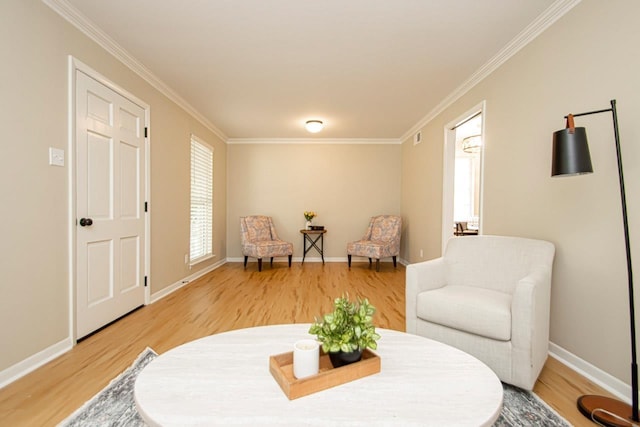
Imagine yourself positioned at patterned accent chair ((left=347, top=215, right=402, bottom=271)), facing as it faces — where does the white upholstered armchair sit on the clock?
The white upholstered armchair is roughly at 10 o'clock from the patterned accent chair.

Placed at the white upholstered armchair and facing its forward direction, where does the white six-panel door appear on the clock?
The white six-panel door is roughly at 1 o'clock from the white upholstered armchair.

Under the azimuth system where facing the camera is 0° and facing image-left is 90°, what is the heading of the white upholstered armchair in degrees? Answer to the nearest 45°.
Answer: approximately 45°

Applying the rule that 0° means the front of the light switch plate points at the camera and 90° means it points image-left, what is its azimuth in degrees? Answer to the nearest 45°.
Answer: approximately 315°

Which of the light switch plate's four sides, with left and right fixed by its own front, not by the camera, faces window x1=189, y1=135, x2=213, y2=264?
left

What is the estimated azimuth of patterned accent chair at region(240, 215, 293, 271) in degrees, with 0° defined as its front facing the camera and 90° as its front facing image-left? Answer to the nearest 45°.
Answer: approximately 315°

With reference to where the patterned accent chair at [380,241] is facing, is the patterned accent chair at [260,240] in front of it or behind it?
in front

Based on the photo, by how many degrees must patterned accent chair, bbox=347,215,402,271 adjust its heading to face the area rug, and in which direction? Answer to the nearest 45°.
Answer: approximately 45° to its left

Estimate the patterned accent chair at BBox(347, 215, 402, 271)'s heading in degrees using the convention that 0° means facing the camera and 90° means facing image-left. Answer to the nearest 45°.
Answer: approximately 45°
